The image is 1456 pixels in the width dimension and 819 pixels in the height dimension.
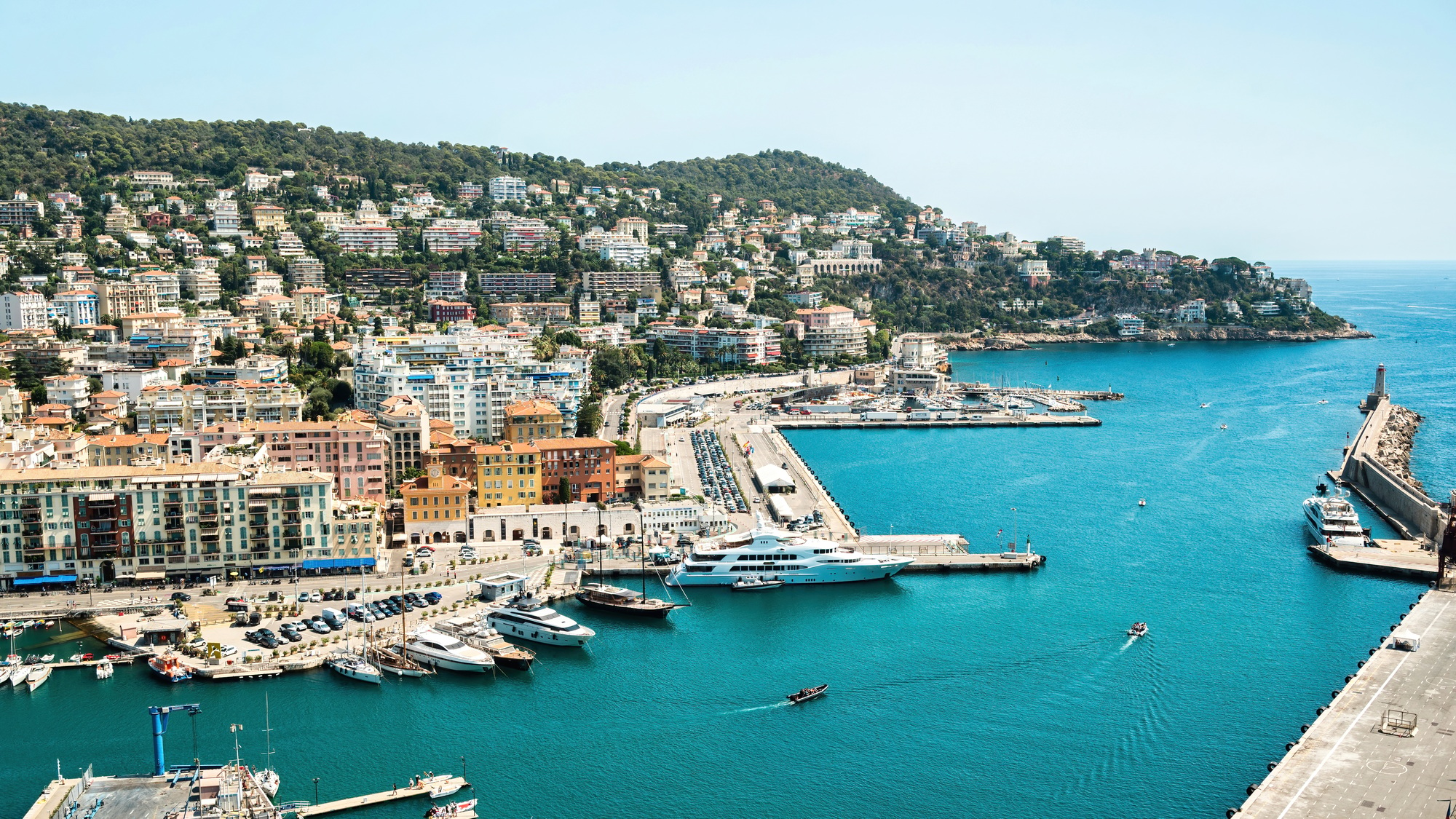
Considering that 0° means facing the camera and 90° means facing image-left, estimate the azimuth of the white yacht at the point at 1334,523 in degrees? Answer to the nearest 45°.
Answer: approximately 135°

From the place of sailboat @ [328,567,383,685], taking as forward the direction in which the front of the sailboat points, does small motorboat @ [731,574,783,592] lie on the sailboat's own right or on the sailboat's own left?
on the sailboat's own left

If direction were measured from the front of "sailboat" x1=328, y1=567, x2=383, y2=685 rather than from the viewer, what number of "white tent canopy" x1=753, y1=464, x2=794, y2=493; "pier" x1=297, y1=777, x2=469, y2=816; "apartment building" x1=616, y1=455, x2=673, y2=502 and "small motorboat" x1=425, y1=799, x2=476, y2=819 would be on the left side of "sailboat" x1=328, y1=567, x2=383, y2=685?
2

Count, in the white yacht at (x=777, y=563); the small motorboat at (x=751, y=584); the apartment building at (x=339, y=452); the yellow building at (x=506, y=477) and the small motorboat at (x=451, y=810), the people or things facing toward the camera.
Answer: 2

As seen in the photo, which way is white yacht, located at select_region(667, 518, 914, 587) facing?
to the viewer's right

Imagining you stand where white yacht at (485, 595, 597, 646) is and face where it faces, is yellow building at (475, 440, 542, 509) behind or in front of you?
behind

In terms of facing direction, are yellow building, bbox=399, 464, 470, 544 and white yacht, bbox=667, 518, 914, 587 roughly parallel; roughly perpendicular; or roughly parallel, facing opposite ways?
roughly perpendicular

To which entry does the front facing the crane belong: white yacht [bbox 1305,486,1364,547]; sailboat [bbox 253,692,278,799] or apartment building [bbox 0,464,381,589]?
the apartment building

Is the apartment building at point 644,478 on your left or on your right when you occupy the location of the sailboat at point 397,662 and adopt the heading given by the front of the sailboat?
on your left

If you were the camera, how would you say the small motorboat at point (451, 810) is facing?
facing to the right of the viewer

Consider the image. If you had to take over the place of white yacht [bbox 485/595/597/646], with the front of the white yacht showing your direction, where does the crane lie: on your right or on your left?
on your right

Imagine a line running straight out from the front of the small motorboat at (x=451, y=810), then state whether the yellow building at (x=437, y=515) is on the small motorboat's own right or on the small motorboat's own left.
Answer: on the small motorboat's own left

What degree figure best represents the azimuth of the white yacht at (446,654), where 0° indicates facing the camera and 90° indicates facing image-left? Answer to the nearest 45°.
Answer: approximately 315°

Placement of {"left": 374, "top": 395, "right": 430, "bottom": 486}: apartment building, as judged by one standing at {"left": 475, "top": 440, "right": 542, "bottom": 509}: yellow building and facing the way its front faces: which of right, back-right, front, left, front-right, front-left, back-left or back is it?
back-right
